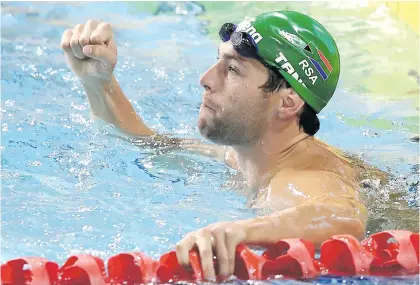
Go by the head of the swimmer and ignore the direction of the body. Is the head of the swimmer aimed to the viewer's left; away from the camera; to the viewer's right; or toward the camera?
to the viewer's left

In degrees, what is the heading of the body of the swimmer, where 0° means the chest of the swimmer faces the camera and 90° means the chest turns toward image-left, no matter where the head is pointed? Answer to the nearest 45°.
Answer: approximately 90°
